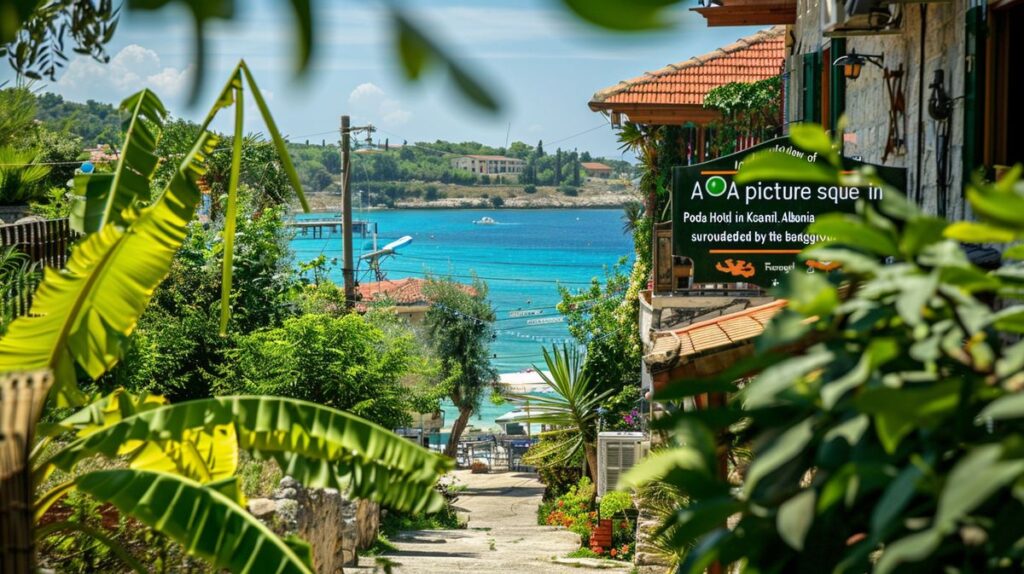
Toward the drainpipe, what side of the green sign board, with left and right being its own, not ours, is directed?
left

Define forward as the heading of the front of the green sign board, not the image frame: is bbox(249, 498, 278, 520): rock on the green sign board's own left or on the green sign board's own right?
on the green sign board's own right

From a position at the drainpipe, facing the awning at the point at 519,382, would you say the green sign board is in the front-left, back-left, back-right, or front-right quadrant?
front-left

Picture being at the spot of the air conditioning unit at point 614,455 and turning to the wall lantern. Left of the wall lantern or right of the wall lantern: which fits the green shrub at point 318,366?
right

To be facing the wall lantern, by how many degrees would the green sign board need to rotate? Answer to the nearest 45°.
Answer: approximately 135° to its left

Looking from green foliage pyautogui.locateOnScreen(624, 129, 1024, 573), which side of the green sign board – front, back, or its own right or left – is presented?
front

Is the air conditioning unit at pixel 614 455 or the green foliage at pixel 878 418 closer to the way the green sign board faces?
the green foliage

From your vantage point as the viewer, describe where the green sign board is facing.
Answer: facing the viewer

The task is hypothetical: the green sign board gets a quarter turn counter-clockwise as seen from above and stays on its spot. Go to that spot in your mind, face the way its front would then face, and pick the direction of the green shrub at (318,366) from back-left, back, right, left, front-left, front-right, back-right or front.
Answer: back-left

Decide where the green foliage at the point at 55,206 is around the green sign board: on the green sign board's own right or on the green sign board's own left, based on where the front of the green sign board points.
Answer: on the green sign board's own right

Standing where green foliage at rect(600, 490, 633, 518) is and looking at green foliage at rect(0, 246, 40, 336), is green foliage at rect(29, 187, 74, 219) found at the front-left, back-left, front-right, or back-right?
front-right
